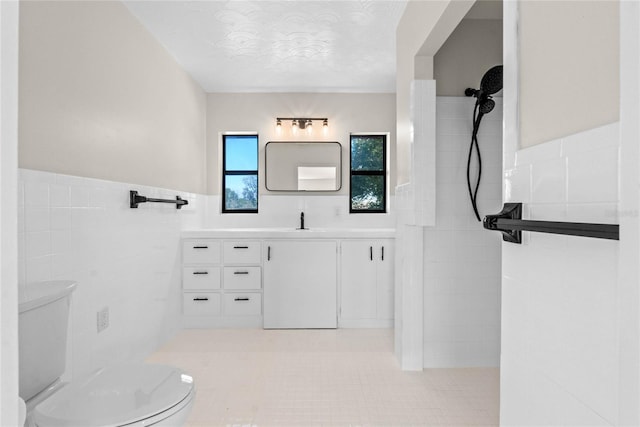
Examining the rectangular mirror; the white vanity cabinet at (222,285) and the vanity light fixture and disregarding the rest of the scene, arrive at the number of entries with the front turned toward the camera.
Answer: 3

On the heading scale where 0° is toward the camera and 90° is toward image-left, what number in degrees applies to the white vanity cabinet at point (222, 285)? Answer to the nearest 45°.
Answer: approximately 0°

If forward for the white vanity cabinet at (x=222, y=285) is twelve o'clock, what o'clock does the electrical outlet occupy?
The electrical outlet is roughly at 1 o'clock from the white vanity cabinet.

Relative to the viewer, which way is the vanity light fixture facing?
toward the camera

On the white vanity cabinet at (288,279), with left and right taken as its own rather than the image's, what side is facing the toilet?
front

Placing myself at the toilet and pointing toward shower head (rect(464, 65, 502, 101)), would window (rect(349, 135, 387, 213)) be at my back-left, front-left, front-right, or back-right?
front-left

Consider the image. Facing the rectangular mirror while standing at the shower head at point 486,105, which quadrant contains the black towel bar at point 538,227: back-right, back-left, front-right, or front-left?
back-left

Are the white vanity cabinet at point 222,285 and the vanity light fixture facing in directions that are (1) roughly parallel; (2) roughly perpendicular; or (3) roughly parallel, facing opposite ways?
roughly parallel

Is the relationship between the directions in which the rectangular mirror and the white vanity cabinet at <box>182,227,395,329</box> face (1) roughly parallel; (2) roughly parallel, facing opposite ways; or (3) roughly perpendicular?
roughly parallel

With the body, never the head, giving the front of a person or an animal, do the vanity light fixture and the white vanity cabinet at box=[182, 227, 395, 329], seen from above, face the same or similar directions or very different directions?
same or similar directions

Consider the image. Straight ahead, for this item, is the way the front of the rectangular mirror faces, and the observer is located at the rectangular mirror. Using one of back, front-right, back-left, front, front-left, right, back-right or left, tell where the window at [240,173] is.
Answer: right

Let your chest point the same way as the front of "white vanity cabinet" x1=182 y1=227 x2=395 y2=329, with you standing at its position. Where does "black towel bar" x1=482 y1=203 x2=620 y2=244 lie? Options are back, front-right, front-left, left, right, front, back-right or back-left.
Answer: front

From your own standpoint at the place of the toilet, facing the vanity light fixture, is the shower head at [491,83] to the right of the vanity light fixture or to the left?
right
